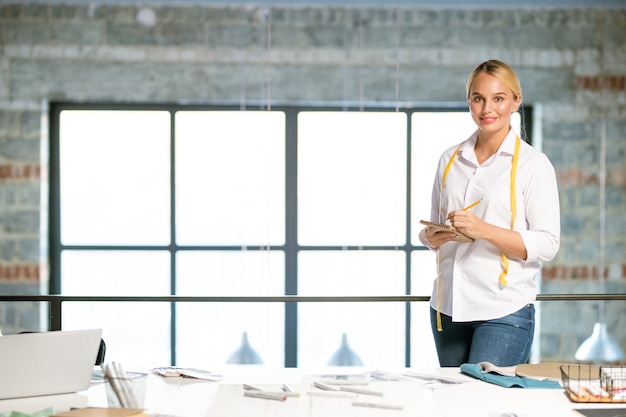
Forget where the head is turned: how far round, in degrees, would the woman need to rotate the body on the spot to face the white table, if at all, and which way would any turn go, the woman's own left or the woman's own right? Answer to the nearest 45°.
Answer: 0° — they already face it

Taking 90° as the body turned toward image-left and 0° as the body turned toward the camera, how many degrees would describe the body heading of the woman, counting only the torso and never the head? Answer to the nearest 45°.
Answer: approximately 45°

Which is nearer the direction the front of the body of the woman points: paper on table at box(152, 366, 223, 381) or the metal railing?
the paper on table

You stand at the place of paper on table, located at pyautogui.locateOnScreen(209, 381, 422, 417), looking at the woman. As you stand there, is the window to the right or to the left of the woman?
left

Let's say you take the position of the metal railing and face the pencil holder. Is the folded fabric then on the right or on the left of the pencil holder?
left

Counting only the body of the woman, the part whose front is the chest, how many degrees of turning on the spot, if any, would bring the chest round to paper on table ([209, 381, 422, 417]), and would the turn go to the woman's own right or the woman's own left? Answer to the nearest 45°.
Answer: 0° — they already face it

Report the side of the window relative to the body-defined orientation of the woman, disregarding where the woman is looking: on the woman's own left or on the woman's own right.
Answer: on the woman's own right
